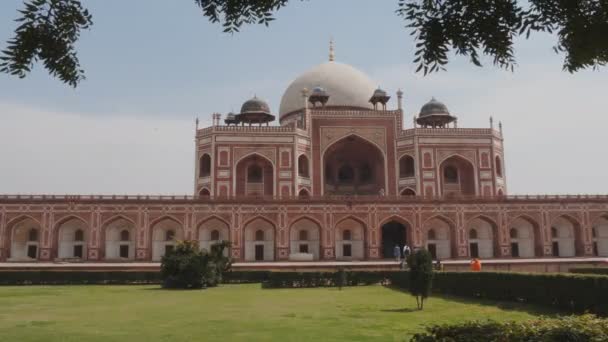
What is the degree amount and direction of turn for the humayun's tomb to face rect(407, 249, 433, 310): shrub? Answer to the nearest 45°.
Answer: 0° — it already faces it

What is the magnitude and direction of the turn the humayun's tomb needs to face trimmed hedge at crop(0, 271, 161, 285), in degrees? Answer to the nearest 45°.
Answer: approximately 45° to its right

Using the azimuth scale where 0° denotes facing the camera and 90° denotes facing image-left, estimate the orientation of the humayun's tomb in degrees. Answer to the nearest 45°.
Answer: approximately 0°

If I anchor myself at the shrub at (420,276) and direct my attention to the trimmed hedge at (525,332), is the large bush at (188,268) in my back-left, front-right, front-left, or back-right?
back-right
